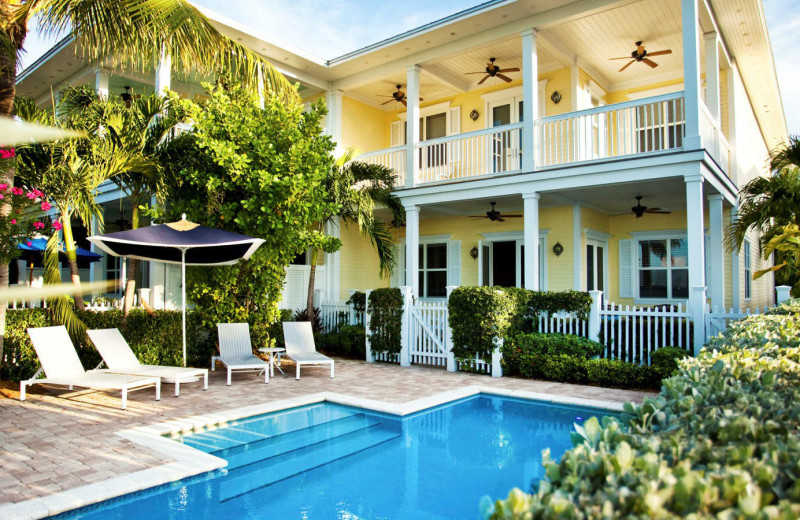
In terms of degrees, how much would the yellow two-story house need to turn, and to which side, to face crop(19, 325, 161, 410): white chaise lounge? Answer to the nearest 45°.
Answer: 0° — it already faces it

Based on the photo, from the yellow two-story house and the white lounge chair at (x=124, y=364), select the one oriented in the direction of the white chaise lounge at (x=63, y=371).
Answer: the yellow two-story house

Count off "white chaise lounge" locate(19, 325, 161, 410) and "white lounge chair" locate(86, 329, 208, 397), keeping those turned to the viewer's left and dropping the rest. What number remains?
0

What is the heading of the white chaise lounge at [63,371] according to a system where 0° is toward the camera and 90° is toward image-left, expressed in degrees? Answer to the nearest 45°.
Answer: approximately 315°

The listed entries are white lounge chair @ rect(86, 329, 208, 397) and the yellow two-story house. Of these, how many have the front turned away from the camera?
0

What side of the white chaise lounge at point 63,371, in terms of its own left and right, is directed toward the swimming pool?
front

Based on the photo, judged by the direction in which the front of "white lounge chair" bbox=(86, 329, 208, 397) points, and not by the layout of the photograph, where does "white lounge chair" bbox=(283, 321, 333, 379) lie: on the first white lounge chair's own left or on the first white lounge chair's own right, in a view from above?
on the first white lounge chair's own left
